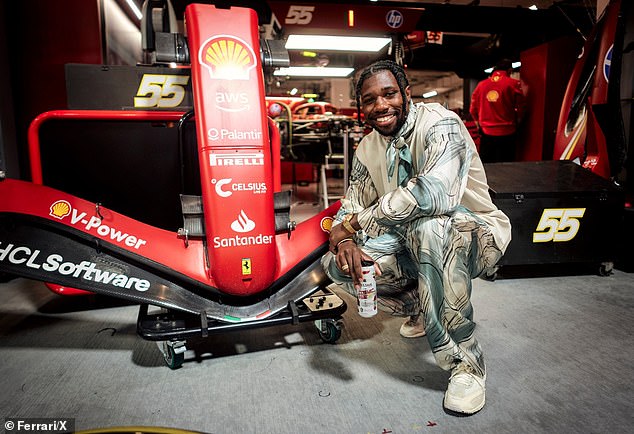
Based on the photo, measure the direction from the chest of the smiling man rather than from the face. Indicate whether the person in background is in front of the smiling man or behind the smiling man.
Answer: behind

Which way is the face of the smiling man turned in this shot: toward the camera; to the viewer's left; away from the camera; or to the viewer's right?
toward the camera

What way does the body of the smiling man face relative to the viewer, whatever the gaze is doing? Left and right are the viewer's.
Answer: facing the viewer and to the left of the viewer

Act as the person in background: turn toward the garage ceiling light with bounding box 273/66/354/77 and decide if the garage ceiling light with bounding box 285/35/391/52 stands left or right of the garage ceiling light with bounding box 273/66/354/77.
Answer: left

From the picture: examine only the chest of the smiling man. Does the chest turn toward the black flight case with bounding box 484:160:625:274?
no

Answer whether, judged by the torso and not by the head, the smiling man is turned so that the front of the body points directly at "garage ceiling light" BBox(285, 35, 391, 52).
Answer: no

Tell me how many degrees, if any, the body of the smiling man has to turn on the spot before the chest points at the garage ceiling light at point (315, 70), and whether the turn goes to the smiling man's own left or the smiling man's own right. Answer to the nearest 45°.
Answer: approximately 135° to the smiling man's own right
